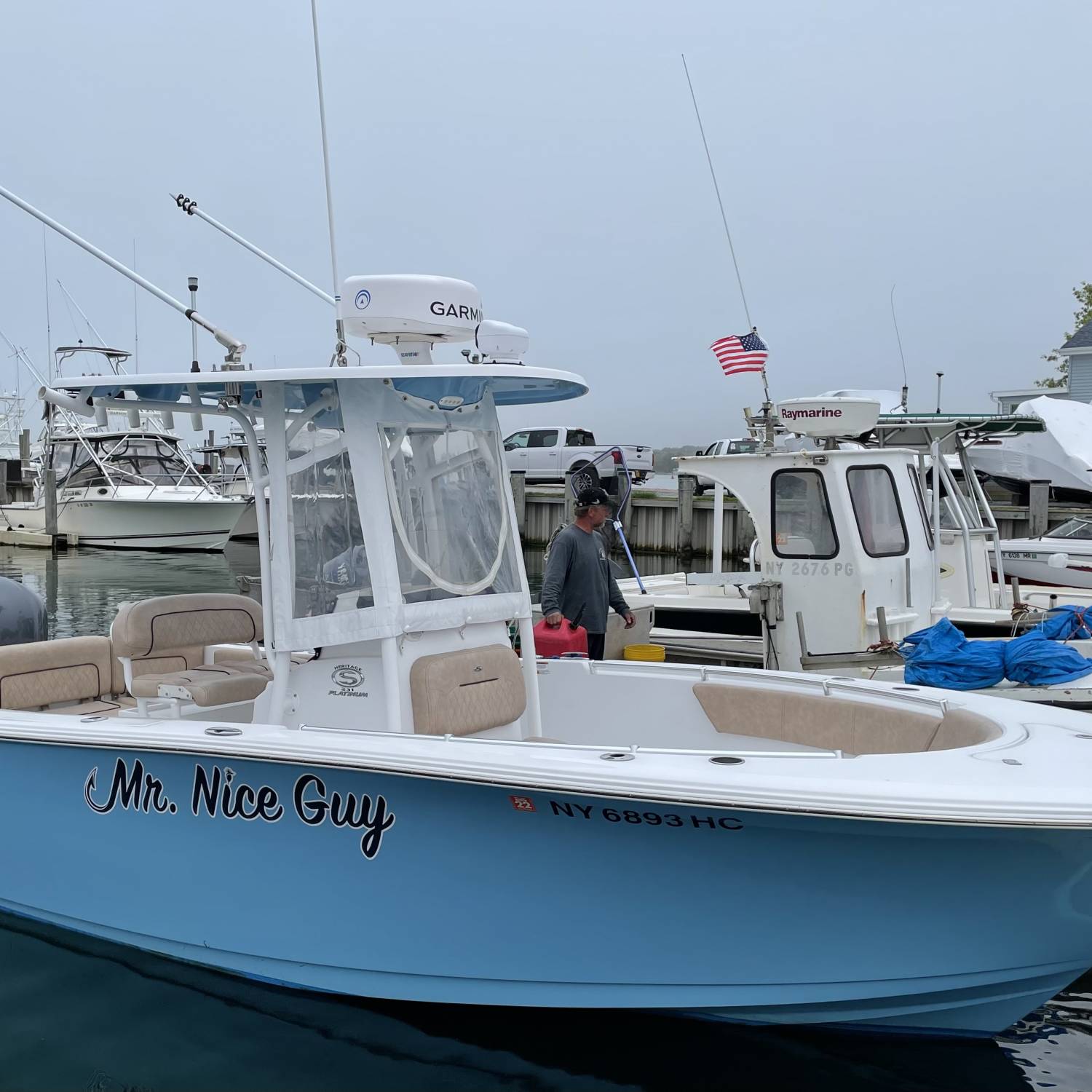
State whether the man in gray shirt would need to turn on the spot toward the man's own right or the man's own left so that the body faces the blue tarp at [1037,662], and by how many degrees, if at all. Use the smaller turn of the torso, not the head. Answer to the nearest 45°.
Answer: approximately 45° to the man's own left

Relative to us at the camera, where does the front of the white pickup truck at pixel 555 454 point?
facing away from the viewer and to the left of the viewer

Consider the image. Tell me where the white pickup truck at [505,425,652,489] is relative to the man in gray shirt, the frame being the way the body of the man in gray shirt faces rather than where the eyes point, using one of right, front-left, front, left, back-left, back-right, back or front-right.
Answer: back-left

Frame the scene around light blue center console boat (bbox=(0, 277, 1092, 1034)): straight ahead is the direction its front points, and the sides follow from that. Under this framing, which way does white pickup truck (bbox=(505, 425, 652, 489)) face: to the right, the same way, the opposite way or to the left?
the opposite way

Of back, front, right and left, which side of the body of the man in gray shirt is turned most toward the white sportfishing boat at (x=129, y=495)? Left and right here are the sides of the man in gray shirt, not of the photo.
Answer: back

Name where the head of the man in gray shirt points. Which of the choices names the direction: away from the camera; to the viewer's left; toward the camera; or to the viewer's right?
to the viewer's right

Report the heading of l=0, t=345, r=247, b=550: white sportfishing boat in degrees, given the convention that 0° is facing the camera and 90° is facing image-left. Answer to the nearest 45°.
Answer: approximately 315°

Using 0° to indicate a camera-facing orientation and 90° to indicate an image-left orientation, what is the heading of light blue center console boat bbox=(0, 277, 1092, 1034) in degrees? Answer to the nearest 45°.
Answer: approximately 315°

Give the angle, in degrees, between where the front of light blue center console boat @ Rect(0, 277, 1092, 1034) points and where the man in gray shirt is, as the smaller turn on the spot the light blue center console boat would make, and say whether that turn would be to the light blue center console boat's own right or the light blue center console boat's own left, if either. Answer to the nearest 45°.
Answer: approximately 135° to the light blue center console boat's own left

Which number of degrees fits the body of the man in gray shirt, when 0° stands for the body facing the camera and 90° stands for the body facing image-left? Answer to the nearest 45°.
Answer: approximately 315°

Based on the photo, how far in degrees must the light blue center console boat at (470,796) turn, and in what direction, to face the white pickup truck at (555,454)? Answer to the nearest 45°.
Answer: approximately 135° to its left

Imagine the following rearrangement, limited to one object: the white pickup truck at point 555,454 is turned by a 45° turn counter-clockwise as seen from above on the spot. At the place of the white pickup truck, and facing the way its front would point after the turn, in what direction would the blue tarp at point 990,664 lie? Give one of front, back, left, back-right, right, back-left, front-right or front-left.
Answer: left
